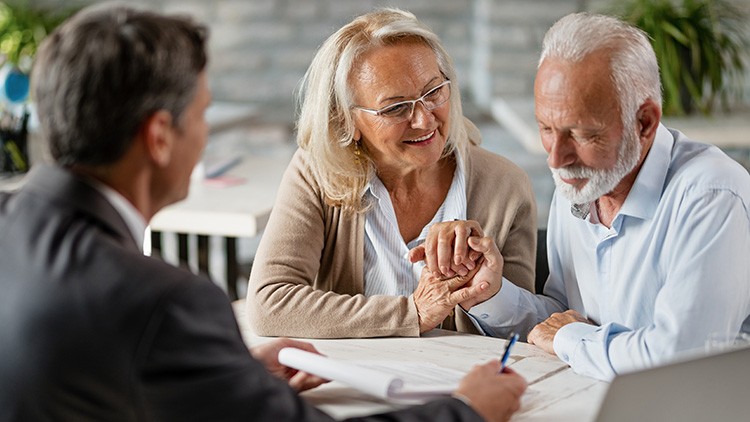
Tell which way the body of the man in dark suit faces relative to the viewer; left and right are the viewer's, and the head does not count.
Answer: facing away from the viewer and to the right of the viewer

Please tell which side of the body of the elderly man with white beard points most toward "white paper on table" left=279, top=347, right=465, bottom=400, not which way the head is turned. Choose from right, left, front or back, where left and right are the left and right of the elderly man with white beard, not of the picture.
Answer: front

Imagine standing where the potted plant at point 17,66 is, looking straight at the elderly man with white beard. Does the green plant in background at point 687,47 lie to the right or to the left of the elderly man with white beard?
left

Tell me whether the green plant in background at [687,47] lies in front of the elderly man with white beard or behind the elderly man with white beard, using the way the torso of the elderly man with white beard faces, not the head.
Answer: behind

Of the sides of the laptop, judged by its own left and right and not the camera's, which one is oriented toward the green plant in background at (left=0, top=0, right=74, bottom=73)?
front

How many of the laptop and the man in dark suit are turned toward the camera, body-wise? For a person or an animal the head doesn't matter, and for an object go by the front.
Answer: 0

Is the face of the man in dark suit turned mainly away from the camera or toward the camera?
away from the camera

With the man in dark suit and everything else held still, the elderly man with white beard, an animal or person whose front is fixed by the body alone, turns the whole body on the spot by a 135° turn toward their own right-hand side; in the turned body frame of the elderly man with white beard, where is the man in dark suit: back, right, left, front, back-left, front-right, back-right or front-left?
back-left

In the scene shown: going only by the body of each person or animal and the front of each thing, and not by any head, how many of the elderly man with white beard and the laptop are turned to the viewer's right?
0

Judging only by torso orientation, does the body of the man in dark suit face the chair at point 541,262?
yes

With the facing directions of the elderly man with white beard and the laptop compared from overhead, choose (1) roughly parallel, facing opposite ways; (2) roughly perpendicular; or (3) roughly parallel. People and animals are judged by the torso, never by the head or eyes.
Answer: roughly perpendicular

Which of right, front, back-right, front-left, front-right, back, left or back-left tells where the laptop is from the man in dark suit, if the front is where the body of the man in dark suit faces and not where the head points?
right

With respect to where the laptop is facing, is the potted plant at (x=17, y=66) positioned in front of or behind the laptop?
in front

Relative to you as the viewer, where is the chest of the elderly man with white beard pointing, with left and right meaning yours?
facing the viewer and to the left of the viewer

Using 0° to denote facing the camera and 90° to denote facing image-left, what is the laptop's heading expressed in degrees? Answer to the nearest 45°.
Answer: approximately 135°

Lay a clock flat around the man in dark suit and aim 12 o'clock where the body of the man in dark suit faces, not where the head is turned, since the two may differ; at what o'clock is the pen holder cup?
The pen holder cup is roughly at 10 o'clock from the man in dark suit.

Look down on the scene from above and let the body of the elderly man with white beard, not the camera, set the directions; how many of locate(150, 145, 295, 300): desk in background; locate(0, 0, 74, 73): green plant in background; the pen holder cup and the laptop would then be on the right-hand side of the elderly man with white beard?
3

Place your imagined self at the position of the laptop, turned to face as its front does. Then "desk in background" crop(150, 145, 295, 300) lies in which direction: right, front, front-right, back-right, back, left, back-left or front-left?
front
